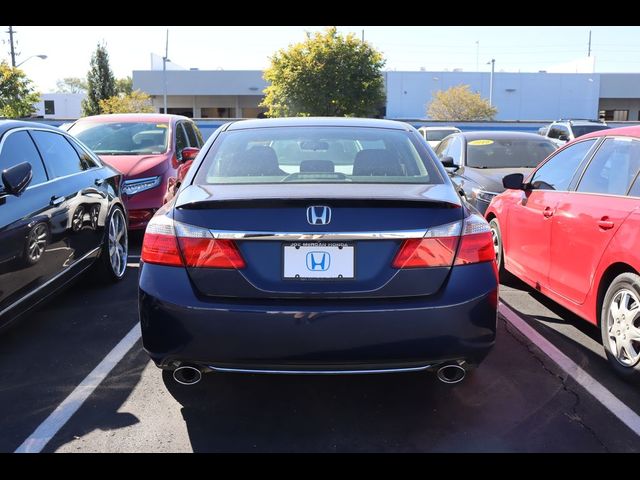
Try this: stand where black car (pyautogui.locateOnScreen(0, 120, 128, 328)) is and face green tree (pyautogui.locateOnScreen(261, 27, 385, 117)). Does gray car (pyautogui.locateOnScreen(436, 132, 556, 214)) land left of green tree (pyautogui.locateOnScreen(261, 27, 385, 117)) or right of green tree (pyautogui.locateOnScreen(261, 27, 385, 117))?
right

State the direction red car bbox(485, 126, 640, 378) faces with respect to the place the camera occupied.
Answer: facing away from the viewer and to the left of the viewer

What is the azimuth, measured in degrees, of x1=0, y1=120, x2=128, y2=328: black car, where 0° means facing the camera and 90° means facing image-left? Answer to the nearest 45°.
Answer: approximately 45°

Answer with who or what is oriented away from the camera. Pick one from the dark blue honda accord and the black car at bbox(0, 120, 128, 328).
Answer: the dark blue honda accord

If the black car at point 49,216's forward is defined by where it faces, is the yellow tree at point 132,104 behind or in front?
behind

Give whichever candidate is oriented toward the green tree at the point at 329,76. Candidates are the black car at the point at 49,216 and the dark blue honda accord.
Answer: the dark blue honda accord

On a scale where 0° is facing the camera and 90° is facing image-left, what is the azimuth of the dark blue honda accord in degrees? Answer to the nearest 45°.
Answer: approximately 180°
